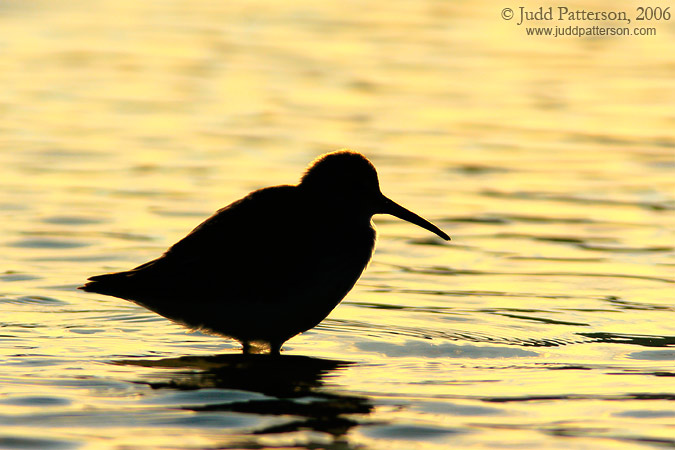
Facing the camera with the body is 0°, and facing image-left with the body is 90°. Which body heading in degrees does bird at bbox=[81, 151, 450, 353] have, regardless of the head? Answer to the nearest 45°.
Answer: approximately 270°
